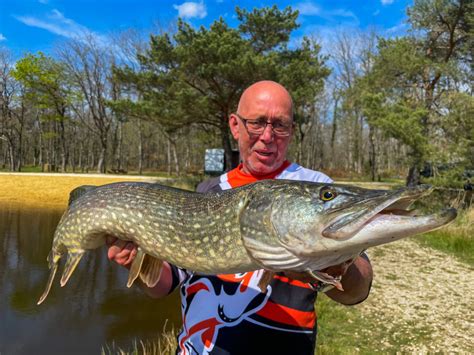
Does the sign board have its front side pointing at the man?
yes

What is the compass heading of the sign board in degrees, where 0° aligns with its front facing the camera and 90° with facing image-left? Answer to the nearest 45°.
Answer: approximately 0°

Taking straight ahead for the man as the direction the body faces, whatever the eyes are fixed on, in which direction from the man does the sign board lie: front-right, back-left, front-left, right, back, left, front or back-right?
back

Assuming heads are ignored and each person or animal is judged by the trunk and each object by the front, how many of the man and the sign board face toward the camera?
2
